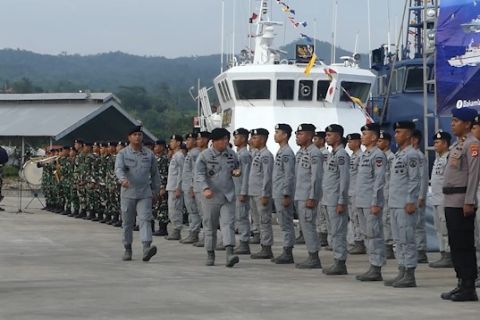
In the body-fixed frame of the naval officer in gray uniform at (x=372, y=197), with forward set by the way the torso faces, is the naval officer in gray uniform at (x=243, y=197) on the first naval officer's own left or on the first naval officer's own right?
on the first naval officer's own right

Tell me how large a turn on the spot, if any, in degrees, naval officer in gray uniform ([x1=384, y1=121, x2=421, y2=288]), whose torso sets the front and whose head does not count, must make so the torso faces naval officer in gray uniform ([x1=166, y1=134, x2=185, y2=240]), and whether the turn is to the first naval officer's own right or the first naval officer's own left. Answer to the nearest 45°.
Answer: approximately 90° to the first naval officer's own right

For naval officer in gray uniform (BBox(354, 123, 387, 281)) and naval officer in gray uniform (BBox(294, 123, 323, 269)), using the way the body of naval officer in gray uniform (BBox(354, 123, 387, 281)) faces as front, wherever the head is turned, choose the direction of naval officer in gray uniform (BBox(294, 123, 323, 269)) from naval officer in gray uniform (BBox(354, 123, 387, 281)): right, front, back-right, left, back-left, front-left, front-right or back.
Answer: right

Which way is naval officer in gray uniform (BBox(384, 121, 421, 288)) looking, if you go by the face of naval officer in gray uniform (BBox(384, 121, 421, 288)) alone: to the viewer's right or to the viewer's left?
to the viewer's left

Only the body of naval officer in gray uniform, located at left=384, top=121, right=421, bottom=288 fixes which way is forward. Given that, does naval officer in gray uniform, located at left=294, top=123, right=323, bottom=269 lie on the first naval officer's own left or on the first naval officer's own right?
on the first naval officer's own right

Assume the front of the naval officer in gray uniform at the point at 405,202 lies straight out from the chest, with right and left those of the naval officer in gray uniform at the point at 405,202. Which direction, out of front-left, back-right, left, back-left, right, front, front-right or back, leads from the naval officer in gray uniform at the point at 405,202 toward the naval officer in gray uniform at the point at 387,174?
back-right

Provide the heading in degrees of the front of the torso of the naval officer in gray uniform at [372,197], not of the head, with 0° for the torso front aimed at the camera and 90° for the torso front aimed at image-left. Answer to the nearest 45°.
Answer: approximately 45°

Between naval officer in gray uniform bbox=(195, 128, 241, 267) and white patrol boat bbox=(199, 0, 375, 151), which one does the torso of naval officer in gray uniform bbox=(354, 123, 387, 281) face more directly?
the naval officer in gray uniform

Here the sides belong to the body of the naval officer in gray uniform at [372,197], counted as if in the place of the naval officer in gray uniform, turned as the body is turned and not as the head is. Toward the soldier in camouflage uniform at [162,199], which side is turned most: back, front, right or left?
right

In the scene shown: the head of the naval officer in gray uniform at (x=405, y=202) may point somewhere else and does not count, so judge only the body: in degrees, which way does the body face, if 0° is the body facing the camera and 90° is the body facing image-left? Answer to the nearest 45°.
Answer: approximately 45°
